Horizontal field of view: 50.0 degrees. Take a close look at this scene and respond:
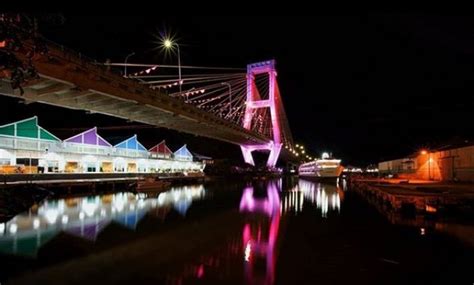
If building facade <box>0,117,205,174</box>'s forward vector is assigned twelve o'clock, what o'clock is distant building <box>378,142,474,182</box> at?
The distant building is roughly at 11 o'clock from the building facade.

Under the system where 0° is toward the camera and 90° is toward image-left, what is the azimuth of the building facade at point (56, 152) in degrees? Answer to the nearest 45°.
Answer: approximately 315°
